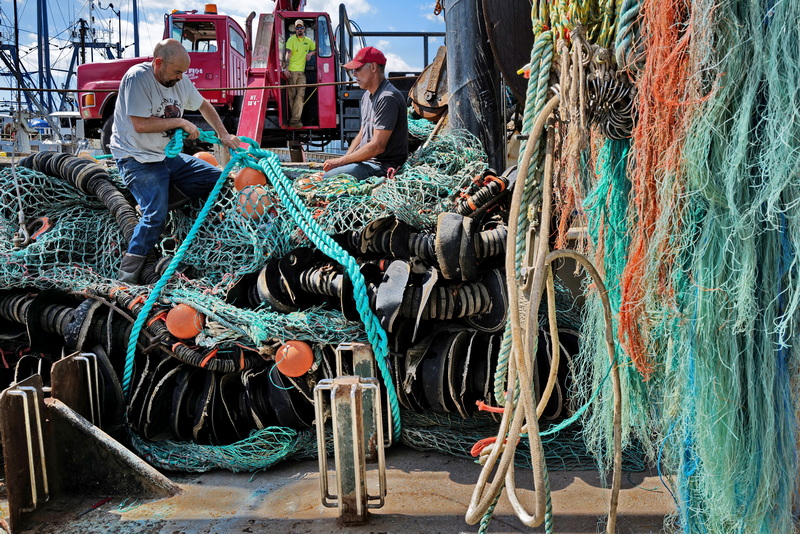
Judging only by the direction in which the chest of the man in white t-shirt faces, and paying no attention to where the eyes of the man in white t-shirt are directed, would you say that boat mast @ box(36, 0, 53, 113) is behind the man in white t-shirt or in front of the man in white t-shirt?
behind

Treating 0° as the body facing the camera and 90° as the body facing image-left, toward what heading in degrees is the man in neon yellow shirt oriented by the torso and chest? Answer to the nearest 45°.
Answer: approximately 0°

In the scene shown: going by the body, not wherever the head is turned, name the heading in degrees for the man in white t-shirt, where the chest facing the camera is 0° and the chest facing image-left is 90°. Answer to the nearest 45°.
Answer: approximately 315°

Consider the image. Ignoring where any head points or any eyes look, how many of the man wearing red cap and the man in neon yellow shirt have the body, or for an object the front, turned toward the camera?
1

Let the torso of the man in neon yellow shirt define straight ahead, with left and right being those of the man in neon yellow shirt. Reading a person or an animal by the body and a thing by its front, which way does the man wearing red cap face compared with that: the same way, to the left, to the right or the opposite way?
to the right

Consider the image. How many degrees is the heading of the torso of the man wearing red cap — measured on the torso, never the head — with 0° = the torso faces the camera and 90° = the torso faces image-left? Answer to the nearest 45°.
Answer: approximately 90°

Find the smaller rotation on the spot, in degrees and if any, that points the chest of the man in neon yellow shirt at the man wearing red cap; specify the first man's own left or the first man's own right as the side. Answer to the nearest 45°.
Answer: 0° — they already face them

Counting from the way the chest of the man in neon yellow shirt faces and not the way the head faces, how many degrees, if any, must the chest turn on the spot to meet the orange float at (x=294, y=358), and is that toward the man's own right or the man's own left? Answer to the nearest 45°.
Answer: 0° — they already face it

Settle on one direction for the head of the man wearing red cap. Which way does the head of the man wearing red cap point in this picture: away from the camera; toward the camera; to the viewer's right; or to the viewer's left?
to the viewer's left

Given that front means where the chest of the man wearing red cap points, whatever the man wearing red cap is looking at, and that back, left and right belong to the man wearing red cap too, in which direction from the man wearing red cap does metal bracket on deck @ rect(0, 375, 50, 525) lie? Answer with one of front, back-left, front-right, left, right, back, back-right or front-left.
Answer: front-left
